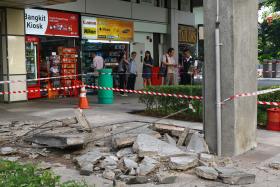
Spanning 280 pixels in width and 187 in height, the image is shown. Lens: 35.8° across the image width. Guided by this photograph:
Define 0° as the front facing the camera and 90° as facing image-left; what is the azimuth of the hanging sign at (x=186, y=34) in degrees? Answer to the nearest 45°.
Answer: approximately 0°

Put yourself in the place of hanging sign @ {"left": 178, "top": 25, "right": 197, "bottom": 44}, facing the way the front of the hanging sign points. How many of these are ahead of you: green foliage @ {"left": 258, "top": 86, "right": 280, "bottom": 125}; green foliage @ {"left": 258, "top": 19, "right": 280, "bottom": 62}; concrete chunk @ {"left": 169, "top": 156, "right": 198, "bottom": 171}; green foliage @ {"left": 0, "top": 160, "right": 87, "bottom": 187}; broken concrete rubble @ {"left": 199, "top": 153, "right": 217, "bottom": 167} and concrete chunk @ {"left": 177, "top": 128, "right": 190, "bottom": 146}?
5

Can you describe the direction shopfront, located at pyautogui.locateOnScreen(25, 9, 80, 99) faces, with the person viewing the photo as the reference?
facing the viewer and to the right of the viewer

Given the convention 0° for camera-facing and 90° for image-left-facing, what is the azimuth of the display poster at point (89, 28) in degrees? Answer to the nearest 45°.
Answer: approximately 0°

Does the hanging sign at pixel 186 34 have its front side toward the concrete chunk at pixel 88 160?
yes

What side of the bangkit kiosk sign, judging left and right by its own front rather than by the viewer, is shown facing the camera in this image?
front

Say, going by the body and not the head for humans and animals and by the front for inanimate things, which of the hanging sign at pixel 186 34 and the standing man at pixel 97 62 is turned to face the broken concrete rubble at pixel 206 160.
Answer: the hanging sign

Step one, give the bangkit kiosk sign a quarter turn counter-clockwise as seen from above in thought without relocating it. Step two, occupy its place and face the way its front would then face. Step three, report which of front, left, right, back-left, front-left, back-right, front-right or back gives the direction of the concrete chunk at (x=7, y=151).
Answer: right

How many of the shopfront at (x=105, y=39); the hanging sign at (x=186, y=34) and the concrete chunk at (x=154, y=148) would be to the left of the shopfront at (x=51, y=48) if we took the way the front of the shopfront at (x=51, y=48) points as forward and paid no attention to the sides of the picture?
2

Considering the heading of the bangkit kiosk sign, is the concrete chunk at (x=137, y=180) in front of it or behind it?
in front
